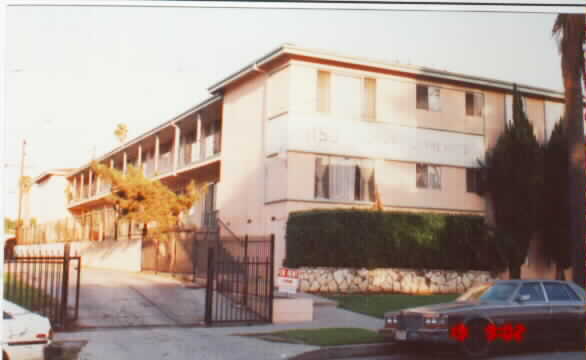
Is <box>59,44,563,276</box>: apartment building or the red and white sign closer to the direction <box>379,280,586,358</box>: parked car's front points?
the red and white sign

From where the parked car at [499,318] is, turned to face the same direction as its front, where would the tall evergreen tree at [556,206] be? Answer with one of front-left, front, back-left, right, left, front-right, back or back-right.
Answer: back-right

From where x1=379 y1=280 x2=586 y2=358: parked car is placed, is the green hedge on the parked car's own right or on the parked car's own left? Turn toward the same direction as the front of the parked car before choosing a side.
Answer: on the parked car's own right

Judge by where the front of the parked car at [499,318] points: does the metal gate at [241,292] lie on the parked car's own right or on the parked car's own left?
on the parked car's own right

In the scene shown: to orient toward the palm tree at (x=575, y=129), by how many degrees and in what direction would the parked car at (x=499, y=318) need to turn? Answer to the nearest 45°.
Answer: approximately 135° to its right

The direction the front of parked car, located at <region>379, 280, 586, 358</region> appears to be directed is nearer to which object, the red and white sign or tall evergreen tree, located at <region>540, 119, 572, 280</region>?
the red and white sign

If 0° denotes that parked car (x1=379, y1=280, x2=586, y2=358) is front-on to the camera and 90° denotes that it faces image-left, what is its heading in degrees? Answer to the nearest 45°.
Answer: approximately 45°

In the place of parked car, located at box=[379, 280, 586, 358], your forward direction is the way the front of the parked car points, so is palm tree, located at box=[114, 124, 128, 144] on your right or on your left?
on your right

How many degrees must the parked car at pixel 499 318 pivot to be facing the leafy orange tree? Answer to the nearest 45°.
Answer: approximately 90° to its right

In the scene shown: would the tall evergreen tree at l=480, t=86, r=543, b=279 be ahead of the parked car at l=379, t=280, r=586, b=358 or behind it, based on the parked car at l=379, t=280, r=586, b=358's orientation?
behind
